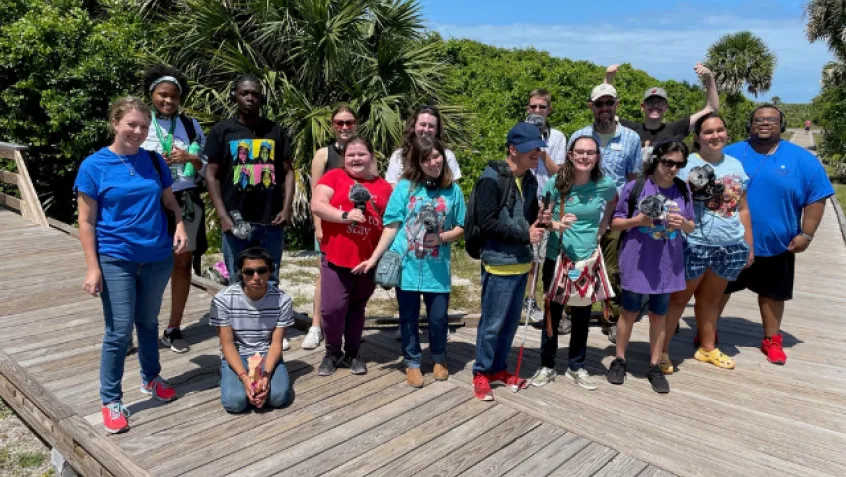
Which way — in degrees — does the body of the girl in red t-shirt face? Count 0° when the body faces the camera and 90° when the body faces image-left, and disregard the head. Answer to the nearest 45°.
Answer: approximately 0°

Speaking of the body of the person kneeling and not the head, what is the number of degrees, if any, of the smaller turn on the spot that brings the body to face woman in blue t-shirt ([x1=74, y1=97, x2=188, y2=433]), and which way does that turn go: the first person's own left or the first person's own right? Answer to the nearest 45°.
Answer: approximately 90° to the first person's own right

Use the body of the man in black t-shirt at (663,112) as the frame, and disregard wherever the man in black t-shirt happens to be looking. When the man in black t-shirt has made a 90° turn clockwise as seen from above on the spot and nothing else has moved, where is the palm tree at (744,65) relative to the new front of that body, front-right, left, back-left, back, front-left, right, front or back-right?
right

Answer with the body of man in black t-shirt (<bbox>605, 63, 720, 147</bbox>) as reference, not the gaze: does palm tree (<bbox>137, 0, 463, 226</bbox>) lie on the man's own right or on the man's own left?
on the man's own right

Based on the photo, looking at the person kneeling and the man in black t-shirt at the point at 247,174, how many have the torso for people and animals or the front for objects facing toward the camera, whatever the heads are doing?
2

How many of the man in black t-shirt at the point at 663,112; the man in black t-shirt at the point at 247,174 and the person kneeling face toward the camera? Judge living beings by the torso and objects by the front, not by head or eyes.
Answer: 3

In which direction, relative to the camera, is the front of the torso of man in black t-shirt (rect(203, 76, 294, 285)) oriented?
toward the camera

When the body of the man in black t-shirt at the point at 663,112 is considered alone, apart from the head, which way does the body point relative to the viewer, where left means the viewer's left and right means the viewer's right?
facing the viewer

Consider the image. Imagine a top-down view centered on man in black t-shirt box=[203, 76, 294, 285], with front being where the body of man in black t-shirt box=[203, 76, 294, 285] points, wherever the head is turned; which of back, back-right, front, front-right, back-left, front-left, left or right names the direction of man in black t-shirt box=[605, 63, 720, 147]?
left

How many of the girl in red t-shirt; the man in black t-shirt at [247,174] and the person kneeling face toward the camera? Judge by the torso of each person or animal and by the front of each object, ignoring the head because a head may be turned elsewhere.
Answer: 3

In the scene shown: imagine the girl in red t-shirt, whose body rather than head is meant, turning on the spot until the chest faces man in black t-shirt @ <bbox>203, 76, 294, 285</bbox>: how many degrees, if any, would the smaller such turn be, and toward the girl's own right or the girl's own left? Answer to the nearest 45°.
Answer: approximately 135° to the girl's own right

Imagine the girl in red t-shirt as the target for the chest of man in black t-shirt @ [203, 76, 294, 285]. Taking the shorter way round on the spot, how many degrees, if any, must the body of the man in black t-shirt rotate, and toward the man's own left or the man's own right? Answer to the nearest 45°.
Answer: approximately 45° to the man's own left

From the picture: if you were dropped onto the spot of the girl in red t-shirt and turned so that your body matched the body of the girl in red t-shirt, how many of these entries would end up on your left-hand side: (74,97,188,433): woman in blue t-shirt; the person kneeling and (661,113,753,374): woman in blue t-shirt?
1

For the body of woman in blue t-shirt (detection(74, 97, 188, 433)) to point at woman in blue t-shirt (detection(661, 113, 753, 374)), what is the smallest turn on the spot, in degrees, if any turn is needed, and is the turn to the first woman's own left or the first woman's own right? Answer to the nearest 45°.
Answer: approximately 45° to the first woman's own left
